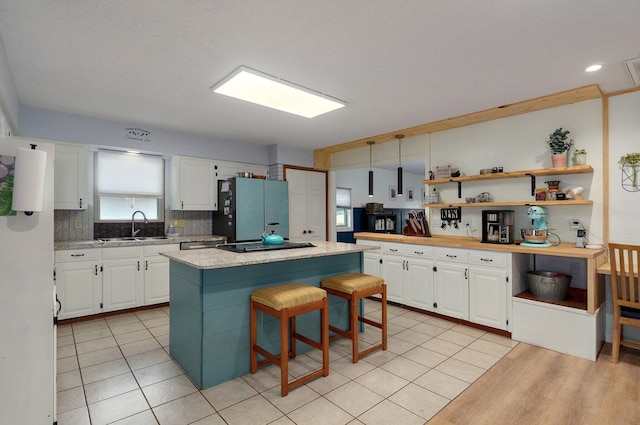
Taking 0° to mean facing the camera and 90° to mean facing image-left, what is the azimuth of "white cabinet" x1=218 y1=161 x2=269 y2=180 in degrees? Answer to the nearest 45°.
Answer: approximately 315°

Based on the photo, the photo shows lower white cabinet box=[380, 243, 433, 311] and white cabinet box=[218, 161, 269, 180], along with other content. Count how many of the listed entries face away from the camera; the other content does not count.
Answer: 0

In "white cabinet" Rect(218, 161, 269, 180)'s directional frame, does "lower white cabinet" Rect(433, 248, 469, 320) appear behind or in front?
in front

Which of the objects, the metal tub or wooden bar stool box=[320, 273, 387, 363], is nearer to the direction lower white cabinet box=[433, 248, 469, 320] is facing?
the wooden bar stool
